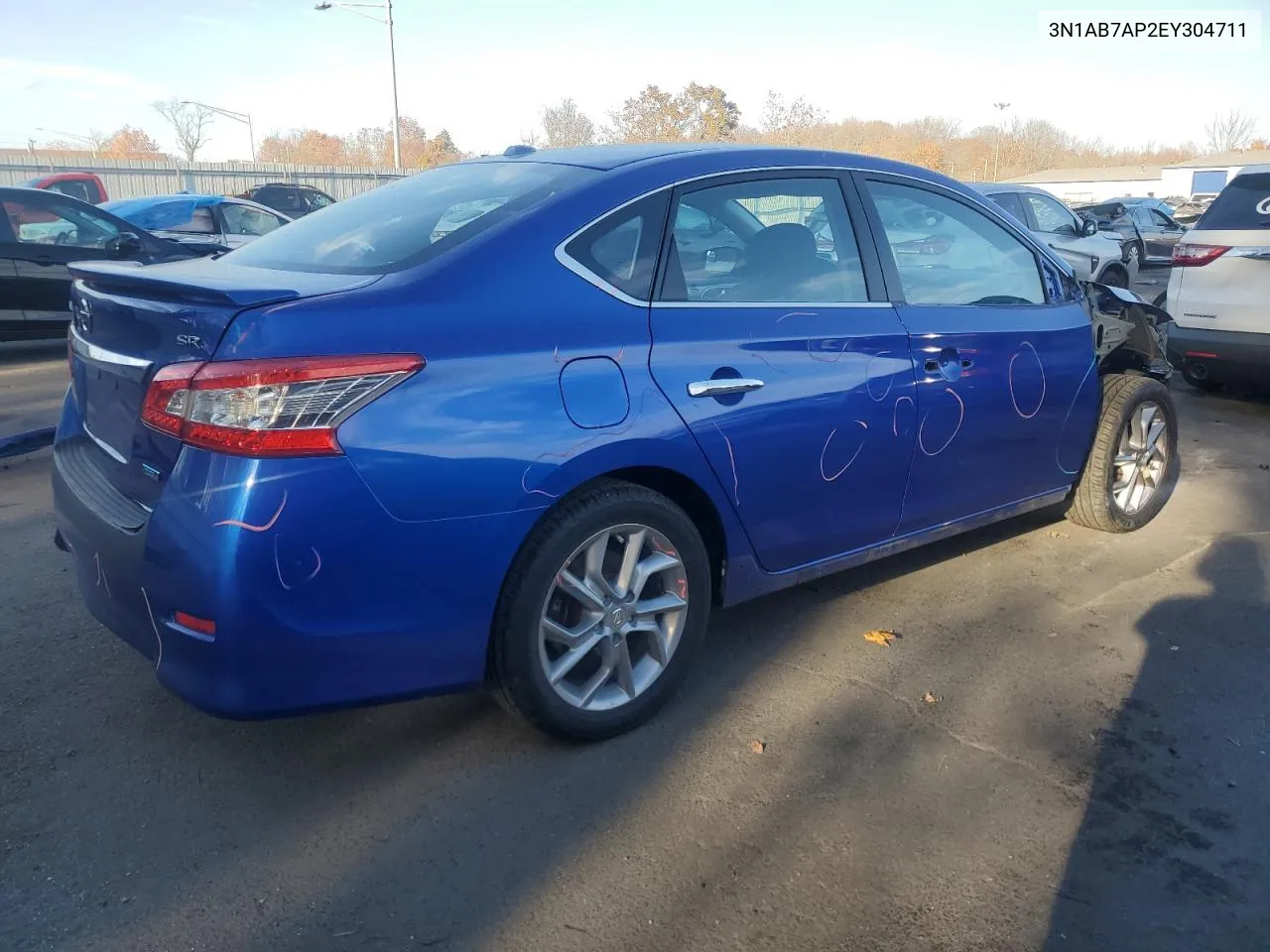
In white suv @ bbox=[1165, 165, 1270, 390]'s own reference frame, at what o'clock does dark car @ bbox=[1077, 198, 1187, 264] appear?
The dark car is roughly at 12 o'clock from the white suv.

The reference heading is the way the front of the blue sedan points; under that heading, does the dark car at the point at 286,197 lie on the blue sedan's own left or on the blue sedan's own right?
on the blue sedan's own left

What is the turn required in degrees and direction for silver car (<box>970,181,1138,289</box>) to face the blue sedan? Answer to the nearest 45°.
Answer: approximately 45° to its right

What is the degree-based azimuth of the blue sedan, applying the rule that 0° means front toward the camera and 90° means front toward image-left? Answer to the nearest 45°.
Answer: approximately 225°

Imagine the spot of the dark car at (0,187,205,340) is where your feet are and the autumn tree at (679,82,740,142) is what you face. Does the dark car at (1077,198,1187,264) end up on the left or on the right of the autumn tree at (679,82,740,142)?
right

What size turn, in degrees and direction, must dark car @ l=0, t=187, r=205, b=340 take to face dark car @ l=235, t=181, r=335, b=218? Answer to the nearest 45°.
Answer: approximately 90° to its left

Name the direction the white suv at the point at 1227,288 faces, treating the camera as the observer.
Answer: facing away from the viewer

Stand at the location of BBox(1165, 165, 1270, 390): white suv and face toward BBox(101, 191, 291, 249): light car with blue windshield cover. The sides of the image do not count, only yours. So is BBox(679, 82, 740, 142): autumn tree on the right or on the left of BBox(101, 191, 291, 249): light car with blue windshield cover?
right

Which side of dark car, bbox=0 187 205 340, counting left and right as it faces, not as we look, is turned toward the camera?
right
